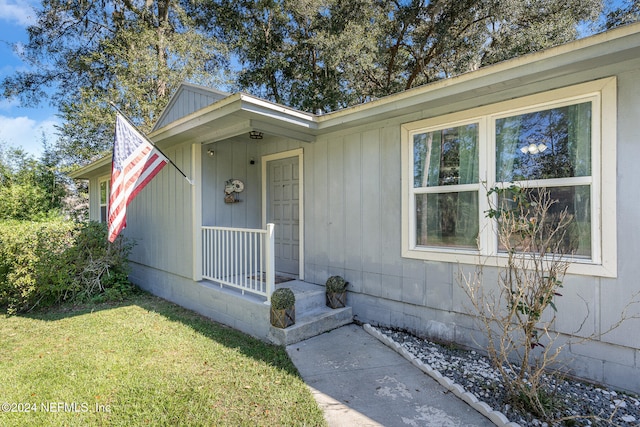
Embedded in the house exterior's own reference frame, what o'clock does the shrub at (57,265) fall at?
The shrub is roughly at 2 o'clock from the house exterior.

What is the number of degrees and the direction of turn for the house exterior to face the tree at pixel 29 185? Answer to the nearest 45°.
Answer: approximately 90° to its right

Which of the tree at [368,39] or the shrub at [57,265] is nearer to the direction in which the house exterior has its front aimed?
the shrub

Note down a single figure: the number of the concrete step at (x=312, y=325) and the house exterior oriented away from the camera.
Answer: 0

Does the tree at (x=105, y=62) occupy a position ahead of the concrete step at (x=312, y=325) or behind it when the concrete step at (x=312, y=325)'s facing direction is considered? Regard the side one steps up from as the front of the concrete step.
behind

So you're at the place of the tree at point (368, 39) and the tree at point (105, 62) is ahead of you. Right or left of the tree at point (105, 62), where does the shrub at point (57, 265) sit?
left

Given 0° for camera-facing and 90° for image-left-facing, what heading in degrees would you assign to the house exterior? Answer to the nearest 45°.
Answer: approximately 45°
